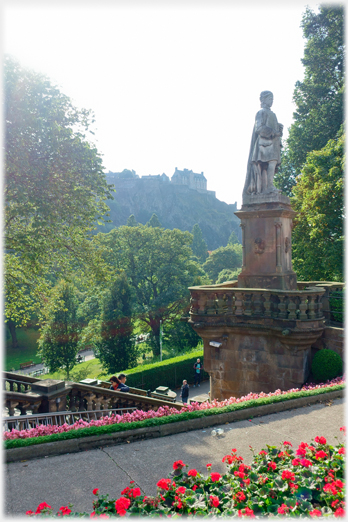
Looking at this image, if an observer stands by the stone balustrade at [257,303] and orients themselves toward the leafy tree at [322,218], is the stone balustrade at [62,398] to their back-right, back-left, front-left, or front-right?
back-left

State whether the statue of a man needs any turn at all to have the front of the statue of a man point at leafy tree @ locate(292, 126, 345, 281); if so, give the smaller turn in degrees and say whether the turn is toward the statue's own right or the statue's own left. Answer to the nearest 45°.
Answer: approximately 135° to the statue's own left

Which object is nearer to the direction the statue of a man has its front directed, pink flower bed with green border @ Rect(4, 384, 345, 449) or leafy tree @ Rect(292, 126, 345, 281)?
the pink flower bed with green border

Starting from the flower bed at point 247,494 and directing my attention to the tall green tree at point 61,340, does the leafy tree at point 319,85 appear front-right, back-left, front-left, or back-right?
front-right

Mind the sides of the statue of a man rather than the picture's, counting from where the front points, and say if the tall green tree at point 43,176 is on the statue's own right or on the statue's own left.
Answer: on the statue's own right
